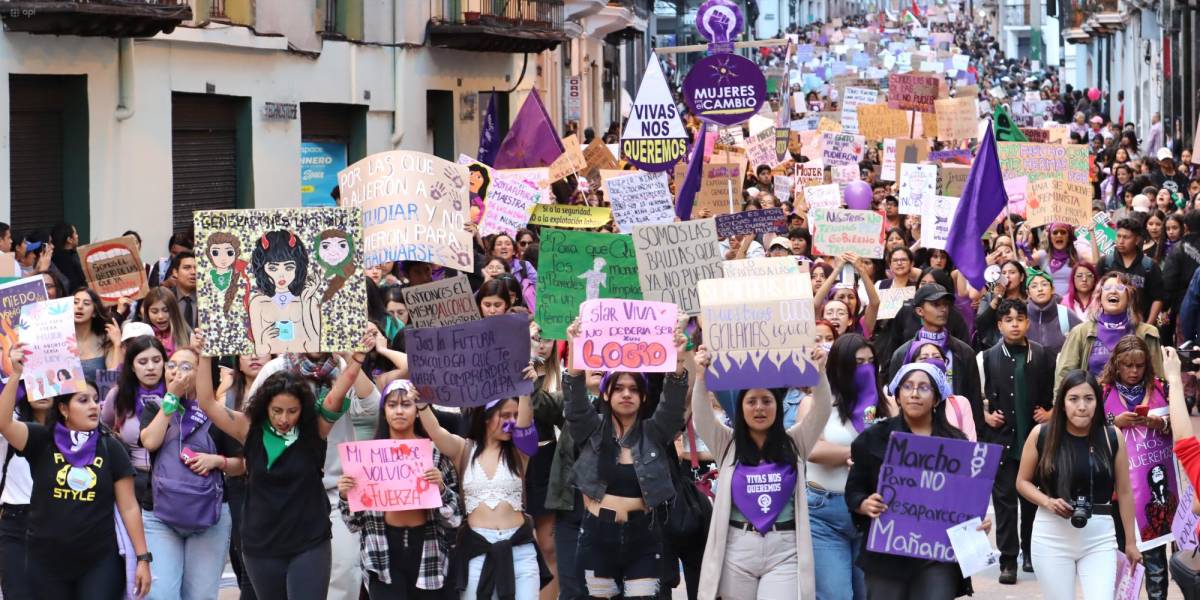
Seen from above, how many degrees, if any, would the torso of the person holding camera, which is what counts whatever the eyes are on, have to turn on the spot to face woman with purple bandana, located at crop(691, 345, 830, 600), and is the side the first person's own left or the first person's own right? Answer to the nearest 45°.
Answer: approximately 45° to the first person's own right

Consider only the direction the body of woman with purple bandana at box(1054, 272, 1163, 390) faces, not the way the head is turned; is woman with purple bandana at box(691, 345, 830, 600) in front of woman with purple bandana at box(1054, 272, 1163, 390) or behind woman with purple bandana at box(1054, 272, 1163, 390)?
in front

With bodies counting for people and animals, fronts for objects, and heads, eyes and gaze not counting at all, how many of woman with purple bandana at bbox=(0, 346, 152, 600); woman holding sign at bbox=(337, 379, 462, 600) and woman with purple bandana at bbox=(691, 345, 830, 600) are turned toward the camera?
3

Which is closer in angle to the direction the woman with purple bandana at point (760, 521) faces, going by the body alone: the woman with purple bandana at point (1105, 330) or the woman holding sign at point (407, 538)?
the woman holding sign

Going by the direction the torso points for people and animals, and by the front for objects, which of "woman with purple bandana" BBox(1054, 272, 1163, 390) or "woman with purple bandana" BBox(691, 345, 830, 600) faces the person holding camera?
"woman with purple bandana" BBox(1054, 272, 1163, 390)

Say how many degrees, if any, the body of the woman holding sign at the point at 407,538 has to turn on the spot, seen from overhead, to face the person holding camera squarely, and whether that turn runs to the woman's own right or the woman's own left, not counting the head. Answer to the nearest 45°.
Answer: approximately 90° to the woman's own left

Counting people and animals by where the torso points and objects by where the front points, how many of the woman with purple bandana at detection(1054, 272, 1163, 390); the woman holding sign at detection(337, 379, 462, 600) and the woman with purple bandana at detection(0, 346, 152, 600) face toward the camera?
3

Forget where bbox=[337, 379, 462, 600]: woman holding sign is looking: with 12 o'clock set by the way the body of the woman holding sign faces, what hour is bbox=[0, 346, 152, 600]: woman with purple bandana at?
The woman with purple bandana is roughly at 3 o'clock from the woman holding sign.

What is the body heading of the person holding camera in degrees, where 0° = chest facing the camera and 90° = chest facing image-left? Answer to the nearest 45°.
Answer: approximately 0°
